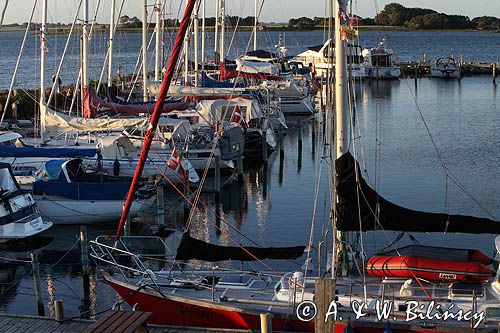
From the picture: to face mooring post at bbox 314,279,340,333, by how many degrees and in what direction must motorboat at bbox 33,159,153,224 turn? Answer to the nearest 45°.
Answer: approximately 90° to its left

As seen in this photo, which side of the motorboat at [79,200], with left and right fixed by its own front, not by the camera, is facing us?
left

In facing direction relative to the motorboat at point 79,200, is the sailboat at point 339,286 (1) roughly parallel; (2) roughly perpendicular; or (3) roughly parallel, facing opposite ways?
roughly parallel

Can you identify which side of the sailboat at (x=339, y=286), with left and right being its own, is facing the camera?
left

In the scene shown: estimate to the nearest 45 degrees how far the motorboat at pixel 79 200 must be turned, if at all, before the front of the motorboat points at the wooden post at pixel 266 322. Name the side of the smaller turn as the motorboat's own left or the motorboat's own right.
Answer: approximately 90° to the motorboat's own left

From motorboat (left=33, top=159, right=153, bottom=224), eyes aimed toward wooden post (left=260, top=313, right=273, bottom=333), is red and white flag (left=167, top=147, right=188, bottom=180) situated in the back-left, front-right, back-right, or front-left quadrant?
back-left

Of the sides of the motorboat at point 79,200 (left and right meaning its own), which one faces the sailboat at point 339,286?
left

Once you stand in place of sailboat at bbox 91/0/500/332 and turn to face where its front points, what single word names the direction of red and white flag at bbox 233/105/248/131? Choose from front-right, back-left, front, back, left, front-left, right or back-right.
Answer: right

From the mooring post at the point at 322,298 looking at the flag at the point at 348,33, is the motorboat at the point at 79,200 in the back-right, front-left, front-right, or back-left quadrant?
front-left

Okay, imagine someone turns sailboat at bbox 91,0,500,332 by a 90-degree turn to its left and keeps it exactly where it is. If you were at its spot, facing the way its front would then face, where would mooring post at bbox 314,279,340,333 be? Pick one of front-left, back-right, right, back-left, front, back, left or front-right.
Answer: front

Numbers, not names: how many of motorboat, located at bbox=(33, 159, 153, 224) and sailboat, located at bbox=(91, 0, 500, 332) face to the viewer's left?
2

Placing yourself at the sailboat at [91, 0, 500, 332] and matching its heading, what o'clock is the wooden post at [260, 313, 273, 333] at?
The wooden post is roughly at 10 o'clock from the sailboat.
